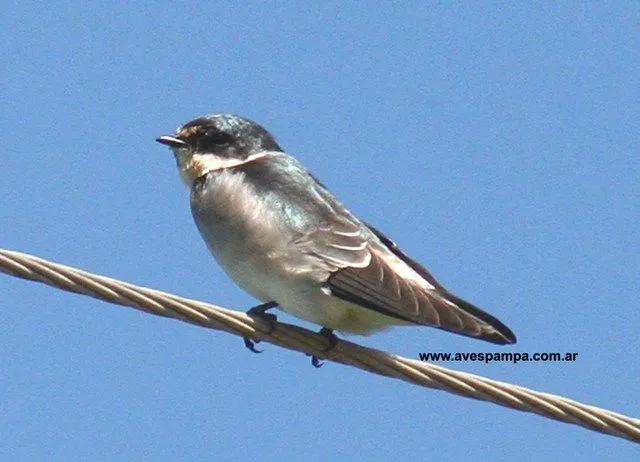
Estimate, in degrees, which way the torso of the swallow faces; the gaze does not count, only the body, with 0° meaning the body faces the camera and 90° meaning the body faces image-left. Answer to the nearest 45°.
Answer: approximately 90°
